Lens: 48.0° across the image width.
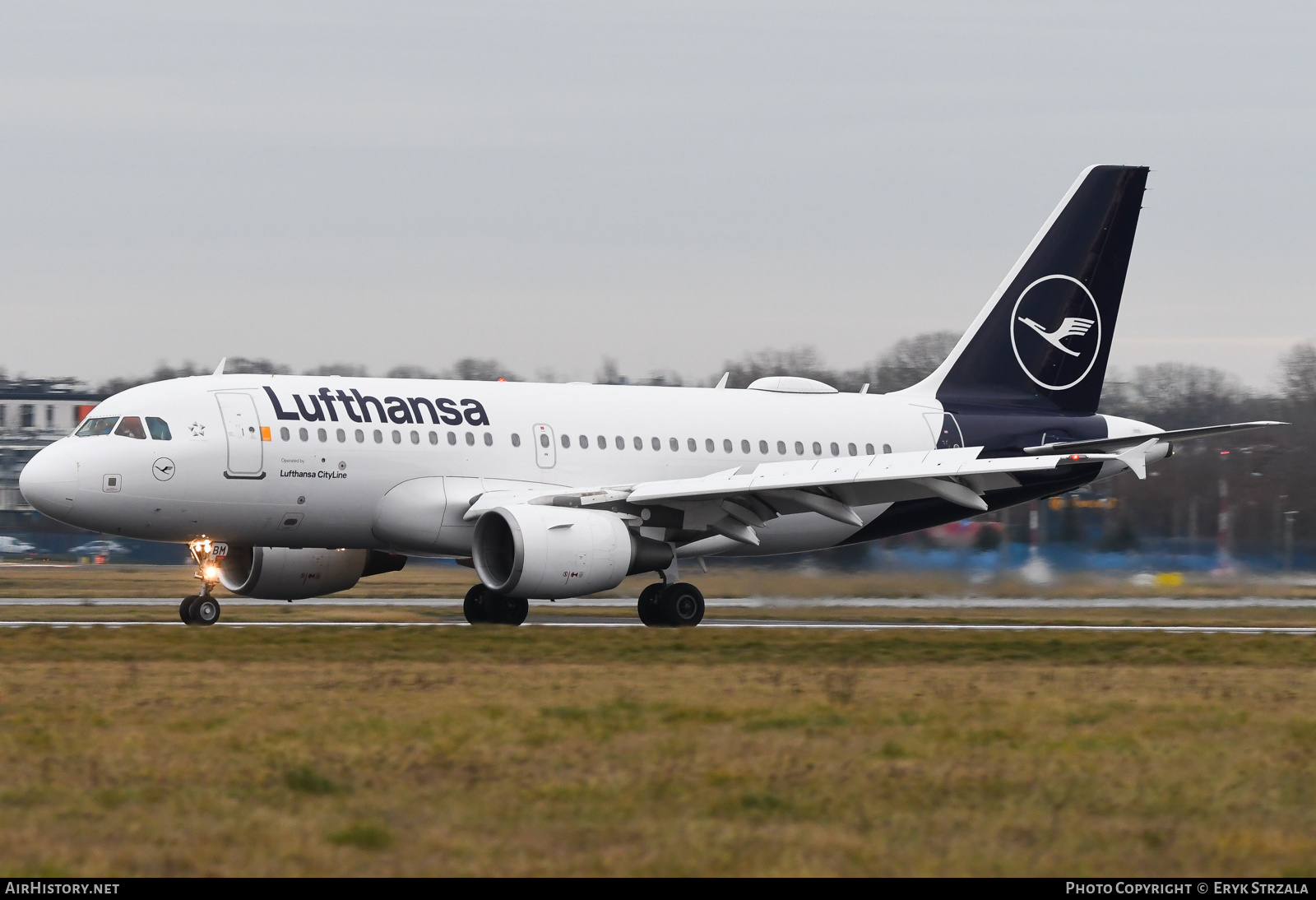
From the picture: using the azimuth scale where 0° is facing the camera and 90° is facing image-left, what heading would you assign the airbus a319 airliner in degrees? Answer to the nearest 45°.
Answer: approximately 45°
